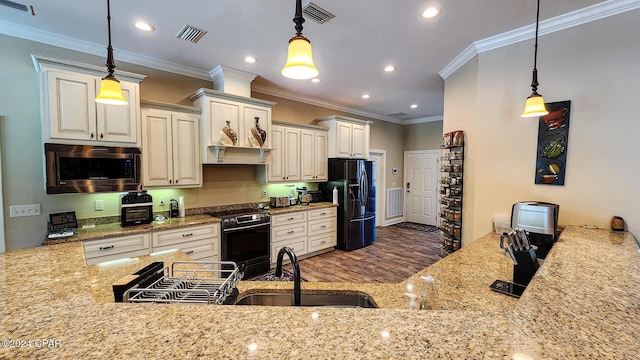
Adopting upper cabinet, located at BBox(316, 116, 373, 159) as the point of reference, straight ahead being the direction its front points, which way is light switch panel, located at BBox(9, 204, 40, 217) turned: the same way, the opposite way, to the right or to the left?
the same way

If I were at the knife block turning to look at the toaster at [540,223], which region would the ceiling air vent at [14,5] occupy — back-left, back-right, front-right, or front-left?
back-left

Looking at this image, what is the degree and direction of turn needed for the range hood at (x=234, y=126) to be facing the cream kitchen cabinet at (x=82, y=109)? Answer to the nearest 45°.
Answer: approximately 135° to its right

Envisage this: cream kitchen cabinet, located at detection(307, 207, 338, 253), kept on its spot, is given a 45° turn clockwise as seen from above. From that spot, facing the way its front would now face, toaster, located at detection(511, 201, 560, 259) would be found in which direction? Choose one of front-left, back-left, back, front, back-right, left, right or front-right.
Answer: front-left

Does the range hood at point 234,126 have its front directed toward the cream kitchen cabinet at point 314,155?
no

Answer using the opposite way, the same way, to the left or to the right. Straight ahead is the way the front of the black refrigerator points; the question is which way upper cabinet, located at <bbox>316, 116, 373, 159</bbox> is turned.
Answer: the same way

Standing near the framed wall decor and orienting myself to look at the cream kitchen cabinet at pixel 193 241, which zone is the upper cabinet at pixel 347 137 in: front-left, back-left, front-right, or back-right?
front-right

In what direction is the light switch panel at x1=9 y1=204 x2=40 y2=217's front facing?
toward the camera

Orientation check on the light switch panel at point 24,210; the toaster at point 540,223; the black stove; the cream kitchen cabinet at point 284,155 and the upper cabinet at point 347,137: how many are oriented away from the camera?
0

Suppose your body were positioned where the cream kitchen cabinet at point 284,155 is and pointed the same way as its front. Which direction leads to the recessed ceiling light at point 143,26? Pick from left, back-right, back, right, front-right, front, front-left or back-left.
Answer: right

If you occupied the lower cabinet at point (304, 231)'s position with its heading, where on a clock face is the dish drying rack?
The dish drying rack is roughly at 2 o'clock from the lower cabinet.

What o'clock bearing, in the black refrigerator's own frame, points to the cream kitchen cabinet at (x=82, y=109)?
The cream kitchen cabinet is roughly at 3 o'clock from the black refrigerator.

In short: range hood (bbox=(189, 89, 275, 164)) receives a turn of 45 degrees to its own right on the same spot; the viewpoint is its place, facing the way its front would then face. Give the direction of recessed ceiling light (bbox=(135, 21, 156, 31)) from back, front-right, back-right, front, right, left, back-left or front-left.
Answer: front-right

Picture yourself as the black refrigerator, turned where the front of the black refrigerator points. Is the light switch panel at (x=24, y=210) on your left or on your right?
on your right

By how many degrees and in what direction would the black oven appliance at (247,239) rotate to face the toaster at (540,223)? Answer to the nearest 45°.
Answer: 0° — it already faces it

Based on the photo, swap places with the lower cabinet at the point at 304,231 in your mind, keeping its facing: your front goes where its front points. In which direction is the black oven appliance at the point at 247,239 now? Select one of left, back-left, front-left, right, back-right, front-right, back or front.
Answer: right

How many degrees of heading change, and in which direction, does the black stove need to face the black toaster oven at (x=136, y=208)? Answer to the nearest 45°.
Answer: approximately 135° to its right

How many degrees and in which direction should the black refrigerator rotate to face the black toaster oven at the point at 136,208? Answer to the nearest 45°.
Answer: approximately 90° to its right

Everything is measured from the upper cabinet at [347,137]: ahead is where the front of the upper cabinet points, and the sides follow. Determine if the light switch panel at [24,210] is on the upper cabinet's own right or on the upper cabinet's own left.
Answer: on the upper cabinet's own right

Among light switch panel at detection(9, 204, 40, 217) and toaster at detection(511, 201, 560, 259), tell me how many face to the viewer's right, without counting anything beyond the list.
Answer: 0

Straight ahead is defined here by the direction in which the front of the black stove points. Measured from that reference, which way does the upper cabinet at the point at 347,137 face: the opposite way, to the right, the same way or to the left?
the same way

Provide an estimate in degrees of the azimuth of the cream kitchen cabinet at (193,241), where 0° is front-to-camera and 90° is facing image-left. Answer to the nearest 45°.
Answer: approximately 315°

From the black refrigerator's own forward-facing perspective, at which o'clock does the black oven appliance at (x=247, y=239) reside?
The black oven appliance is roughly at 3 o'clock from the black refrigerator.

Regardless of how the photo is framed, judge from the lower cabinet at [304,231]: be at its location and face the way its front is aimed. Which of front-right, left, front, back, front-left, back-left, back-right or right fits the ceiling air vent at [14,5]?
right
